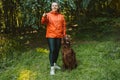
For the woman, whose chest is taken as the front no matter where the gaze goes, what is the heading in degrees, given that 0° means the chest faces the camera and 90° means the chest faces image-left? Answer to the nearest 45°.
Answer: approximately 0°
